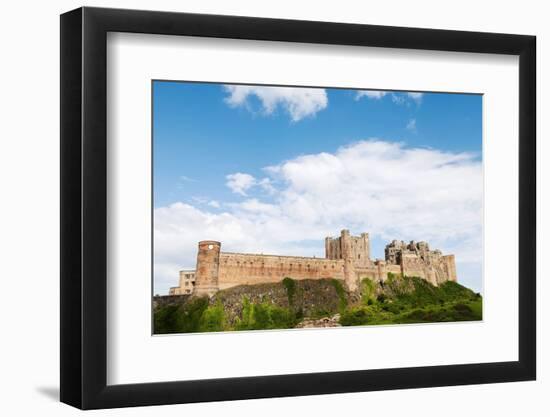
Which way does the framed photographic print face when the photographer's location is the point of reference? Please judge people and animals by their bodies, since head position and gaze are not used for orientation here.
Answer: facing the viewer and to the right of the viewer
